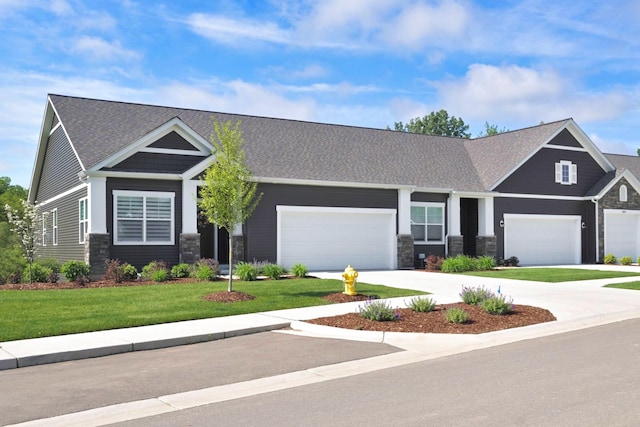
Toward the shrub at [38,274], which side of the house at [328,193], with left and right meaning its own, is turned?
right

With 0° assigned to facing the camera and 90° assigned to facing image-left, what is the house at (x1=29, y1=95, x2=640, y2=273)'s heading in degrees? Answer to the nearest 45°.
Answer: approximately 315°

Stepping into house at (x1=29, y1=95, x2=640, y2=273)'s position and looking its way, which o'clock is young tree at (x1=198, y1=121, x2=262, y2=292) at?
The young tree is roughly at 2 o'clock from the house.

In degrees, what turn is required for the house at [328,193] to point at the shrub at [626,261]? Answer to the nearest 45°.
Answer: approximately 45° to its left

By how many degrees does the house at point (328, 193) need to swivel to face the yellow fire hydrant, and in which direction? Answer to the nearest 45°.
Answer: approximately 45° to its right

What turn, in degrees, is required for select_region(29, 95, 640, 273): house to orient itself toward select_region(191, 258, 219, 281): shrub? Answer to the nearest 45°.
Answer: approximately 90° to its right

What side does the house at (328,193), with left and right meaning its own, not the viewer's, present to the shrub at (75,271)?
right

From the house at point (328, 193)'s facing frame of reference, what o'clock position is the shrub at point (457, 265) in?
The shrub is roughly at 11 o'clock from the house.

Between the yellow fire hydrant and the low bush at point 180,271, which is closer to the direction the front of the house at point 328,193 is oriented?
the yellow fire hydrant
